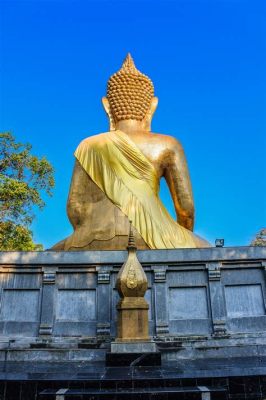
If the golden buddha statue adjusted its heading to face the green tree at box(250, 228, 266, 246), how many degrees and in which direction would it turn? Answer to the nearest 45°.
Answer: approximately 45° to its right

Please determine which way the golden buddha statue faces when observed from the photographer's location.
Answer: facing away from the viewer
